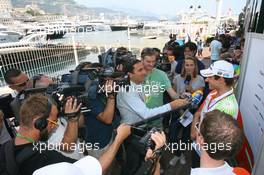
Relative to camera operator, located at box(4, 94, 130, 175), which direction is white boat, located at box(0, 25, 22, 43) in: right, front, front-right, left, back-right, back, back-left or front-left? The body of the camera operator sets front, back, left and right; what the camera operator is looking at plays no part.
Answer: front-left

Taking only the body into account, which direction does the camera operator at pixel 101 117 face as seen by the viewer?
to the viewer's right

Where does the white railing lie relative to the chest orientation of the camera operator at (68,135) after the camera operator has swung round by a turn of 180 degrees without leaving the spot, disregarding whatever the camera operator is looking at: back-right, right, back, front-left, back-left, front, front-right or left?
right

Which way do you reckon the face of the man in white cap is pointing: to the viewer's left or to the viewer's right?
to the viewer's left

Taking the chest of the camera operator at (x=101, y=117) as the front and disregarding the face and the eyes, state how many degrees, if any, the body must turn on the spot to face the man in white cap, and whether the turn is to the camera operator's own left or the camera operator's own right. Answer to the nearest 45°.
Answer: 0° — they already face them

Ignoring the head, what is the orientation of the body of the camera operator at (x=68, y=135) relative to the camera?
to the viewer's right

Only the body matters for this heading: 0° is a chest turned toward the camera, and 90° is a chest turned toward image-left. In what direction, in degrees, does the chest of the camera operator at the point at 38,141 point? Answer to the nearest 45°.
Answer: approximately 225°

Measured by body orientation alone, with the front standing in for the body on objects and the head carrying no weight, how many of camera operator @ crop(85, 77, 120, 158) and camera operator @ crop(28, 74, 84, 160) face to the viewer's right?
2

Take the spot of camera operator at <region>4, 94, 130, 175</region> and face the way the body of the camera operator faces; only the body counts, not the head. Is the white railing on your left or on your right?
on your left

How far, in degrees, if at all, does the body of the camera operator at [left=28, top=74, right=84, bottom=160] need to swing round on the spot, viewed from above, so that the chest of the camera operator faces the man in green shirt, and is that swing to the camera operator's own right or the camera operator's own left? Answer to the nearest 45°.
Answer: approximately 45° to the camera operator's own left
